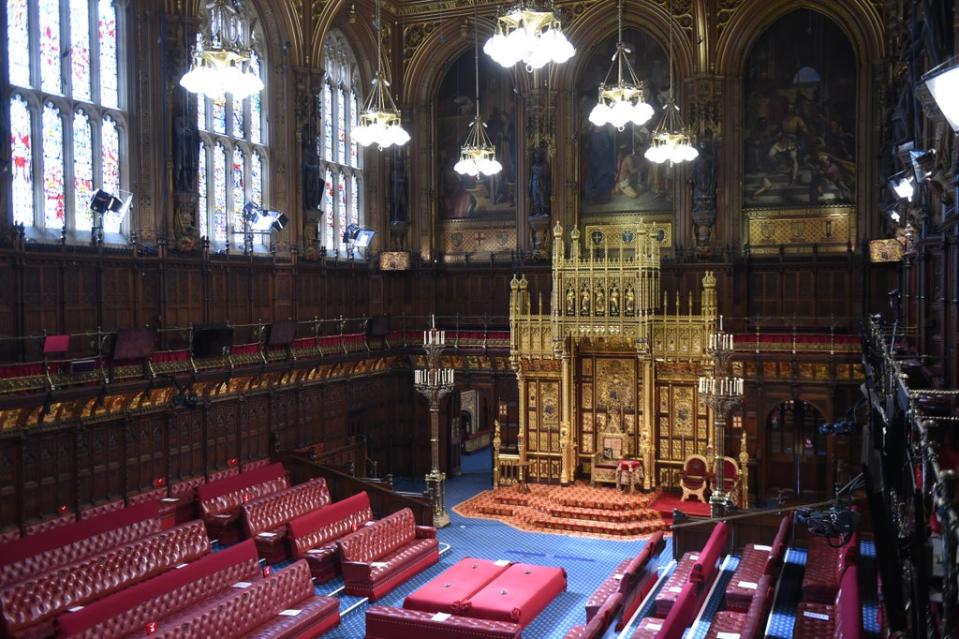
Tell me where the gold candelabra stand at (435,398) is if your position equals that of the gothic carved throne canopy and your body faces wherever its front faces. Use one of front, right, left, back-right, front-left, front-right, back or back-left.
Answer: front-right

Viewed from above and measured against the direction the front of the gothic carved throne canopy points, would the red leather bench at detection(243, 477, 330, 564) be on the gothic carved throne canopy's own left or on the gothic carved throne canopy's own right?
on the gothic carved throne canopy's own right

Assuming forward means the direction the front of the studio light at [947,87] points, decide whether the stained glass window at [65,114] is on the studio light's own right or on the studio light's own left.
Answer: on the studio light's own right

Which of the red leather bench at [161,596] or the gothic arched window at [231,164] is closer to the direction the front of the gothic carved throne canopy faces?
the red leather bench

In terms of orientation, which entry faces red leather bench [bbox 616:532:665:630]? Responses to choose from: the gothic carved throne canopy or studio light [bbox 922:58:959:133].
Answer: the gothic carved throne canopy

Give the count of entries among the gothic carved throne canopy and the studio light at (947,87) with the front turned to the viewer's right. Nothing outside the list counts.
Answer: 0

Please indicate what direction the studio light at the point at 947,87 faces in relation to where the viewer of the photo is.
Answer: facing the viewer and to the left of the viewer

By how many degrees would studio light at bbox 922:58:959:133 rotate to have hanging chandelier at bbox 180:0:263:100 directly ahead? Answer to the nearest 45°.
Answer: approximately 45° to its right

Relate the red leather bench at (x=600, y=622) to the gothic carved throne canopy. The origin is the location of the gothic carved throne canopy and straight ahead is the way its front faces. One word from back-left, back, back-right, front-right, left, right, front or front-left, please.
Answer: front

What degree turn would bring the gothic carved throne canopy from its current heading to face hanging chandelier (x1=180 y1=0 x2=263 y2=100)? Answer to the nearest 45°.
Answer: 0° — it already faces it

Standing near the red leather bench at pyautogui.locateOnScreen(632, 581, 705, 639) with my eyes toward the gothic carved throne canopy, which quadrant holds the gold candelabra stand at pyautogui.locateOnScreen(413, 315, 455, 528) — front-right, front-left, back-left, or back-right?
front-left

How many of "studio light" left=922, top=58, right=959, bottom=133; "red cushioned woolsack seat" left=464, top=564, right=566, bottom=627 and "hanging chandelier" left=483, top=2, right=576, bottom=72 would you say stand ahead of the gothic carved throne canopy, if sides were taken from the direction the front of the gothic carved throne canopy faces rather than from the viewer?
3

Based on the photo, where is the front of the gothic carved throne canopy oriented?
toward the camera
